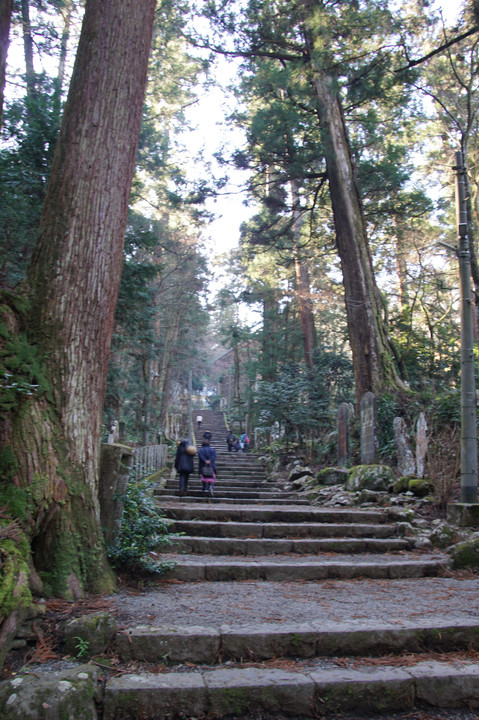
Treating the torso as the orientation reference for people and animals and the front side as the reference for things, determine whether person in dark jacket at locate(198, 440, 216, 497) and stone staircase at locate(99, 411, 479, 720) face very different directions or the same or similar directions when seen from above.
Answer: very different directions

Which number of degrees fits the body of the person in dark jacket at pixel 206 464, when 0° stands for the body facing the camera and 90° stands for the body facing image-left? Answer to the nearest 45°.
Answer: approximately 180°

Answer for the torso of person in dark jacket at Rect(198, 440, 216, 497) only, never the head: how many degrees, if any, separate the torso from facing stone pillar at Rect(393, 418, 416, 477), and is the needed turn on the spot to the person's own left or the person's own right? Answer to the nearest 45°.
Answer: approximately 135° to the person's own right

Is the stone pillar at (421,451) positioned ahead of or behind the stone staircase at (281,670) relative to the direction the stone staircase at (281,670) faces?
behind

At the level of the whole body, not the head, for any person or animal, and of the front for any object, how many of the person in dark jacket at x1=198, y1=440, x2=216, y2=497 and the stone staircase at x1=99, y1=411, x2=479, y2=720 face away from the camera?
1

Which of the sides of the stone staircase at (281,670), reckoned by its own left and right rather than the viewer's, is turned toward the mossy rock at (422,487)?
back

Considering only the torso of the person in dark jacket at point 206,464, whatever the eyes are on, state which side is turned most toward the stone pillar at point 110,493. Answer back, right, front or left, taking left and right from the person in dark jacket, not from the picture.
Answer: back

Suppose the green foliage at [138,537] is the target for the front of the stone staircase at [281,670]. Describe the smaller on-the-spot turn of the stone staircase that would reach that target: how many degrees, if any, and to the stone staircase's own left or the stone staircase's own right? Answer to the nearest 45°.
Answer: approximately 135° to the stone staircase's own right

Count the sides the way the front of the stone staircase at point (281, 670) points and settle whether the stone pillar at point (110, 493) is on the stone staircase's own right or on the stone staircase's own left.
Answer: on the stone staircase's own right

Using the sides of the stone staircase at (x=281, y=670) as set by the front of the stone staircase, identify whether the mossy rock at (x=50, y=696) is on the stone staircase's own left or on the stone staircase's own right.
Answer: on the stone staircase's own right

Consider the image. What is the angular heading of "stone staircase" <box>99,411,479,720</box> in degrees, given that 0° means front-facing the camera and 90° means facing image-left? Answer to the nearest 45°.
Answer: approximately 0°
